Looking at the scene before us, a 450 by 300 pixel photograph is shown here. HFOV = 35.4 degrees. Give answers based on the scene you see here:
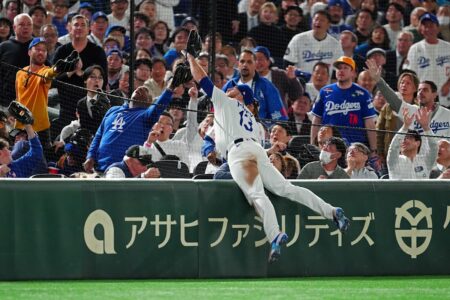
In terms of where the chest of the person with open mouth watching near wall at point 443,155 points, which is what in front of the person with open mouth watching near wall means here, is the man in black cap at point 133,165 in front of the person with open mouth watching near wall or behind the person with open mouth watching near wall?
in front

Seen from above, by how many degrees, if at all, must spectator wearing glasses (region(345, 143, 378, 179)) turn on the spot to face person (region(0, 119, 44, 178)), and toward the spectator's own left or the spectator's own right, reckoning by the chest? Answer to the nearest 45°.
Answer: approximately 45° to the spectator's own right

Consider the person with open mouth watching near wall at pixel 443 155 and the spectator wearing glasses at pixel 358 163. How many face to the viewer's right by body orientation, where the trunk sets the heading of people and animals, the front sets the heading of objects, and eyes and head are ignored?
0

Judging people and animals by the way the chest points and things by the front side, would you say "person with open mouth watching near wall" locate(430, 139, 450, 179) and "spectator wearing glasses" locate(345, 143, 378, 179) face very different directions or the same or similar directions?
same or similar directions

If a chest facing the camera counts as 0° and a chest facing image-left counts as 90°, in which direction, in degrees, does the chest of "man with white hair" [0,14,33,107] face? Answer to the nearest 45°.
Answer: approximately 315°

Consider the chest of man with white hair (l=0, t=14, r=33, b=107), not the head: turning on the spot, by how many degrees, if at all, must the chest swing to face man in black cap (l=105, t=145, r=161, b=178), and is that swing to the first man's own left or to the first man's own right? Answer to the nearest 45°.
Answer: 0° — they already face them

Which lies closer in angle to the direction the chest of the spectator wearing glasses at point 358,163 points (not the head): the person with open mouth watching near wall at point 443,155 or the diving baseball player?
the diving baseball player

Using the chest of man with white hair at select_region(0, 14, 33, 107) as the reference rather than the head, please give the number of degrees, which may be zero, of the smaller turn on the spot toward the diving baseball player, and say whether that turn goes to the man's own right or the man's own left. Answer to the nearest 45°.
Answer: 0° — they already face them

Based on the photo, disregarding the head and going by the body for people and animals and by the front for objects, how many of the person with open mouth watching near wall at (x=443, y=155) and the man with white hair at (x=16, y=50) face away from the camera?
0

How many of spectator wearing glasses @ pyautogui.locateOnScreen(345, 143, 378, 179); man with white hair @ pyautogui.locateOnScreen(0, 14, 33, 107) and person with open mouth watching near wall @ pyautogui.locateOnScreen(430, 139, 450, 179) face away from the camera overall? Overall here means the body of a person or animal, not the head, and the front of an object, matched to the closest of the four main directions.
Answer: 0

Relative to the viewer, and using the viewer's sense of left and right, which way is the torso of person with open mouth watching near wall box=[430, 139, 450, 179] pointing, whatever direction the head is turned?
facing the viewer and to the left of the viewer
